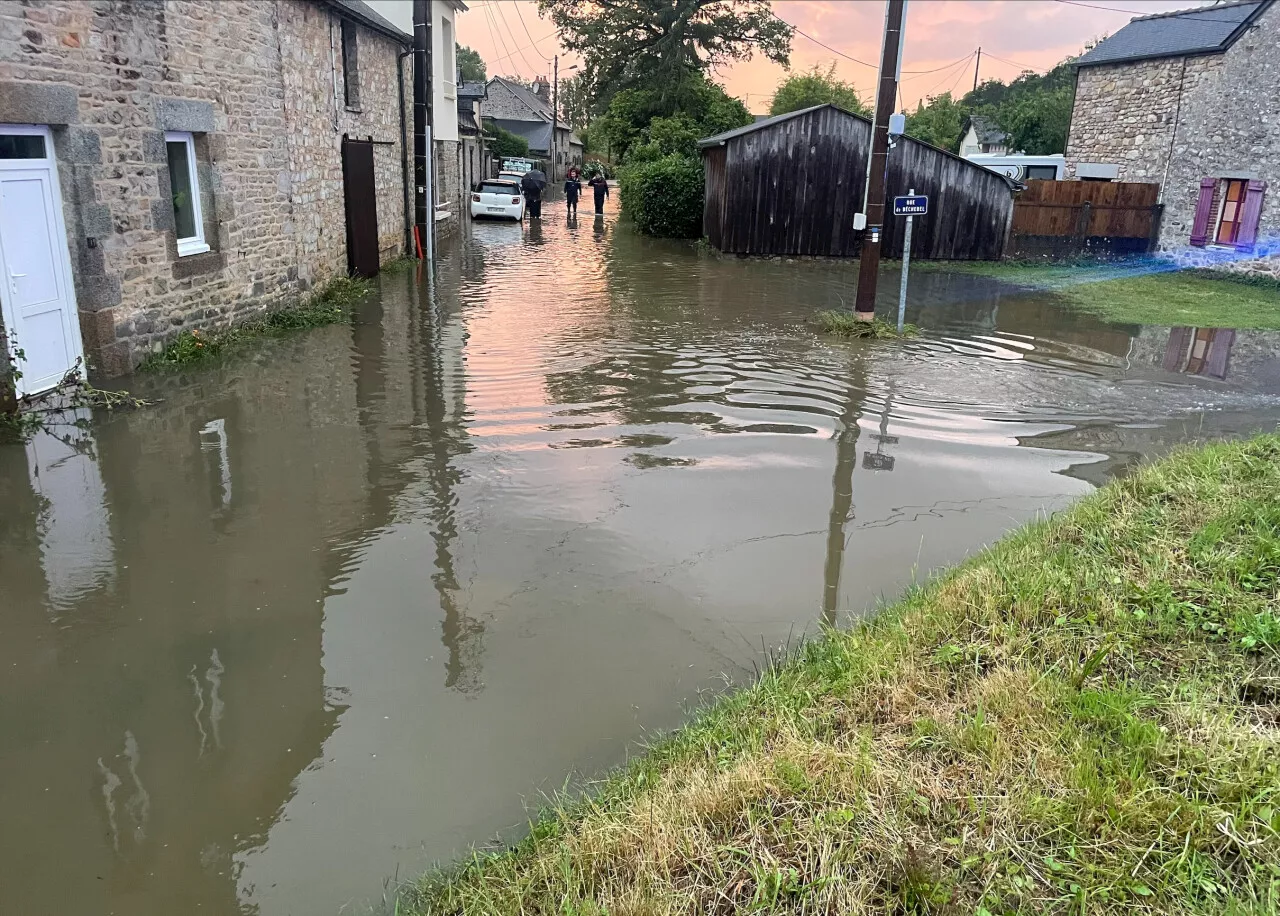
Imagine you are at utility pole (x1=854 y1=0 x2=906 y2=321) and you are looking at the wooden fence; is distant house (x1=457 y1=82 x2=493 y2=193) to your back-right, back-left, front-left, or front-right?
front-left

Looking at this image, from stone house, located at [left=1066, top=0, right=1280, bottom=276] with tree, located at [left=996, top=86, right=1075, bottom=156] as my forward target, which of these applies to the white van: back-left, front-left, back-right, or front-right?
front-left

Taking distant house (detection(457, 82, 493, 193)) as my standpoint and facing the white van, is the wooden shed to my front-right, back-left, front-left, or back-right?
front-right

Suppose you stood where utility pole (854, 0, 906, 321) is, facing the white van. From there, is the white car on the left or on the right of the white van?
left

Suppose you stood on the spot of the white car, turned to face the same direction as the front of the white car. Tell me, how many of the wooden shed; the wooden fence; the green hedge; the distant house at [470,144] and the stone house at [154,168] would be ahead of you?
1
